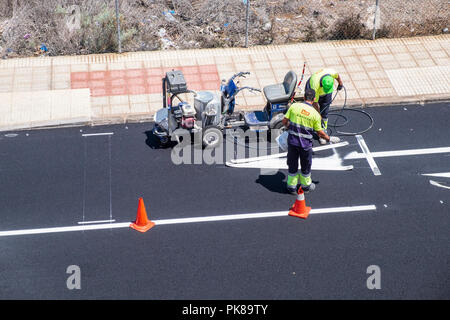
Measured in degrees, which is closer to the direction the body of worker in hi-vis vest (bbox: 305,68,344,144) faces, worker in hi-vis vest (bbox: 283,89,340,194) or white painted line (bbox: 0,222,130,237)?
the worker in hi-vis vest

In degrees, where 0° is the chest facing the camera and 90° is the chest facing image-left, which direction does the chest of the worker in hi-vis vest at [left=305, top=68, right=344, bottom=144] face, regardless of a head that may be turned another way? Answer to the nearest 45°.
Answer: approximately 0°

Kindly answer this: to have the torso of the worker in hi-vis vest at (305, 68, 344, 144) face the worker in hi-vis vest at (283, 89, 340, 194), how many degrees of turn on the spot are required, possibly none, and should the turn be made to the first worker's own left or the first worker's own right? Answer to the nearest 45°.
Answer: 0° — they already face them

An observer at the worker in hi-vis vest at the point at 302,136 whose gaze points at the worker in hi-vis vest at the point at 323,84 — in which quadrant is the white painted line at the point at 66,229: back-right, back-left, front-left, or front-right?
back-left

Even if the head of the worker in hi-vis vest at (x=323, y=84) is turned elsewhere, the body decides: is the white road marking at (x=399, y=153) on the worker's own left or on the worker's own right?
on the worker's own left

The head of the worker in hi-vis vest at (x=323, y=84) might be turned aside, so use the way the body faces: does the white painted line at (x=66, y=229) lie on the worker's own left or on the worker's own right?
on the worker's own right

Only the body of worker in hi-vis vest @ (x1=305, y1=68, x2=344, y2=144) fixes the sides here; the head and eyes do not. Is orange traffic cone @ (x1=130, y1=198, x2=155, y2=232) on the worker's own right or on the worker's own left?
on the worker's own right
